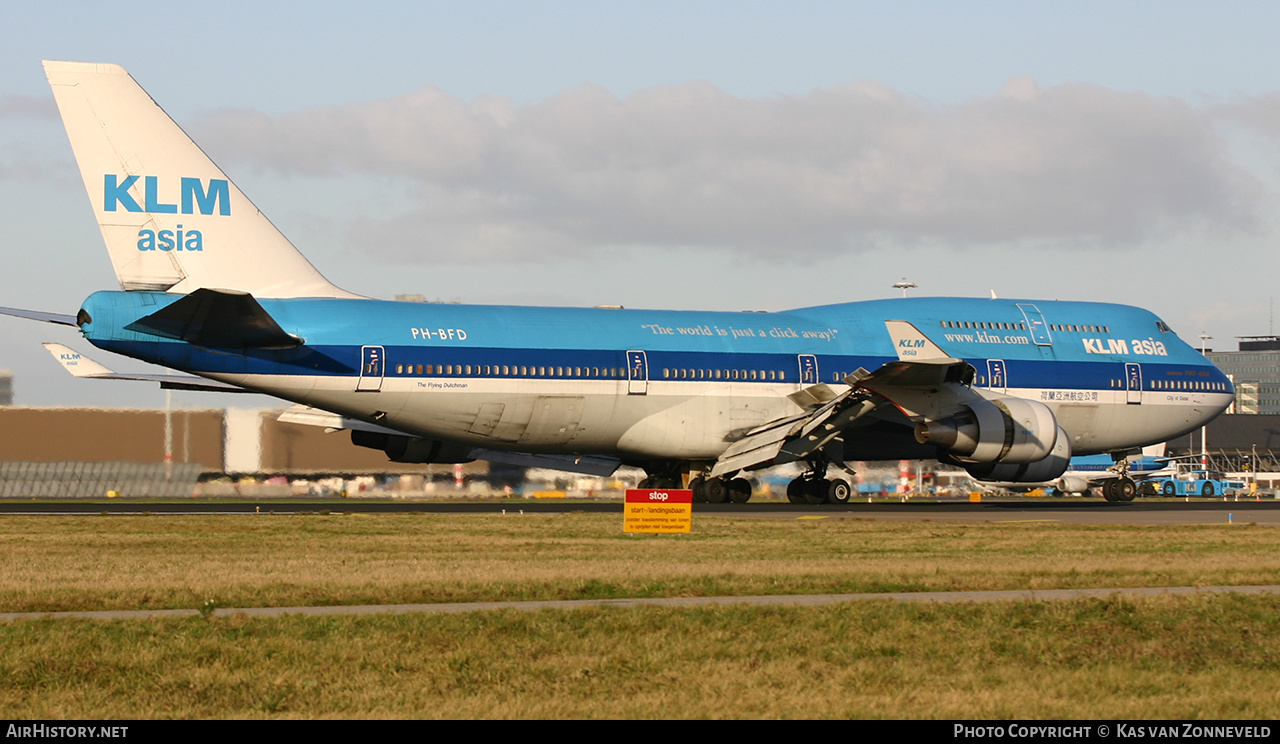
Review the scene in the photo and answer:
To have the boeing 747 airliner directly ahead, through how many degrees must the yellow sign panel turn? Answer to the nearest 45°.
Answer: approximately 180°

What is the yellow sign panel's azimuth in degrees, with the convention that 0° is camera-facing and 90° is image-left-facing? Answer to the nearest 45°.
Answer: approximately 0°
